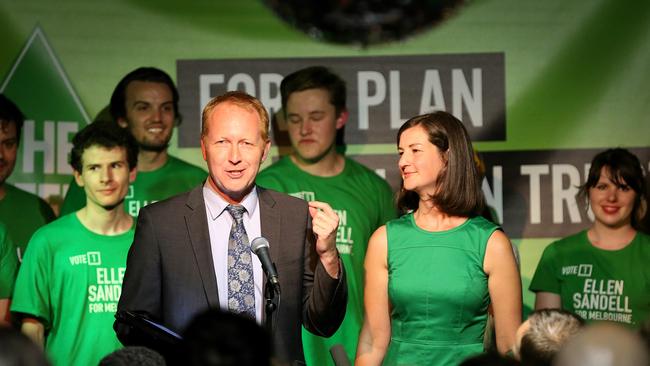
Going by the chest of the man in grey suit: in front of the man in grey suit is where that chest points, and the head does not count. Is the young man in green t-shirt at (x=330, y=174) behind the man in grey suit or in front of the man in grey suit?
behind

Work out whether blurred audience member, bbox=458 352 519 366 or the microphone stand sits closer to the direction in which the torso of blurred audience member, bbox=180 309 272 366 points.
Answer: the microphone stand

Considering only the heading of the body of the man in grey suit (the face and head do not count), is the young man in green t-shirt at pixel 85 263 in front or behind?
behind

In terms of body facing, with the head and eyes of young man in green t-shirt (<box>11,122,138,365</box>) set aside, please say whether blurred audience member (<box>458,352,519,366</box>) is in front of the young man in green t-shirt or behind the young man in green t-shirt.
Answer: in front

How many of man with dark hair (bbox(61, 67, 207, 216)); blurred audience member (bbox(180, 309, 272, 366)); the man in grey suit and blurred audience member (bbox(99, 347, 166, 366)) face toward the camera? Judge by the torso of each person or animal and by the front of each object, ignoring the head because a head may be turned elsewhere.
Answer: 2

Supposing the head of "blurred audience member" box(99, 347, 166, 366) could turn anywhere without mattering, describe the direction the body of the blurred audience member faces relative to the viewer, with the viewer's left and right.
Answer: facing away from the viewer

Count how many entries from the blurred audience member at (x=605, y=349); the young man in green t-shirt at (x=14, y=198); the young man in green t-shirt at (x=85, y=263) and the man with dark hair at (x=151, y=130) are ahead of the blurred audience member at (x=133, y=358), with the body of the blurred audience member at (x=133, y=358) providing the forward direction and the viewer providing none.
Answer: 3

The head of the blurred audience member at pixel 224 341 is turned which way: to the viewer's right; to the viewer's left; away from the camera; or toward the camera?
away from the camera

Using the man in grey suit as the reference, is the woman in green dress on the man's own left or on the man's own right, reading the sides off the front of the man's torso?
on the man's own left

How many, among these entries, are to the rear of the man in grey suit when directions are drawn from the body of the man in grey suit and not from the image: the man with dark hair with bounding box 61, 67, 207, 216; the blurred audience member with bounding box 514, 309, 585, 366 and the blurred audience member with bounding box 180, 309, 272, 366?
1

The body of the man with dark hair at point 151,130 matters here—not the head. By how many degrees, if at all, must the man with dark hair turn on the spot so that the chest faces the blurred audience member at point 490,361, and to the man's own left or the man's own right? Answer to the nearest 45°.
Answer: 0° — they already face them

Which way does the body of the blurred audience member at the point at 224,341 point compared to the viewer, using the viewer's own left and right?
facing away from the viewer

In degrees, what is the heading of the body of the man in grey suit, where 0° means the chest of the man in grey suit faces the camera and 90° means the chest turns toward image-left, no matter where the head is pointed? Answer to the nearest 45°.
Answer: approximately 0°
